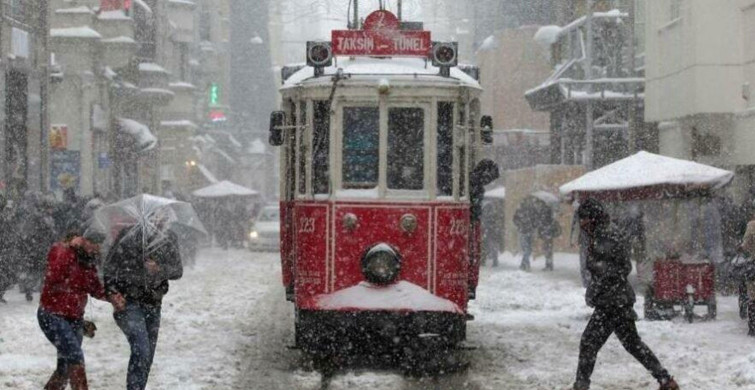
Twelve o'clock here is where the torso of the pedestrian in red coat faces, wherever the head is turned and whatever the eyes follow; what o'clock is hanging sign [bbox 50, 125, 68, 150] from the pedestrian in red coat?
The hanging sign is roughly at 9 o'clock from the pedestrian in red coat.

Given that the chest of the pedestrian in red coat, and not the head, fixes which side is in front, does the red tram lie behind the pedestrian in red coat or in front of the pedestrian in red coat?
in front

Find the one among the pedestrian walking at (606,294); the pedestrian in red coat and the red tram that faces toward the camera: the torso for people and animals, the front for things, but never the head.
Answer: the red tram

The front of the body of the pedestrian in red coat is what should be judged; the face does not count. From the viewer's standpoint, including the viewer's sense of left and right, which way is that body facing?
facing to the right of the viewer

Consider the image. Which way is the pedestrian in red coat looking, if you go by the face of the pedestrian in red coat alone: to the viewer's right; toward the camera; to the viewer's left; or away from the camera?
to the viewer's right

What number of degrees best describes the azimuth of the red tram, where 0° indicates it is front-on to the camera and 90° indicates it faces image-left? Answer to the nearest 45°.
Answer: approximately 0°

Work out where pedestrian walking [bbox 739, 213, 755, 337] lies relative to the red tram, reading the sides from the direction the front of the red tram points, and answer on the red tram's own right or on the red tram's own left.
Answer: on the red tram's own left

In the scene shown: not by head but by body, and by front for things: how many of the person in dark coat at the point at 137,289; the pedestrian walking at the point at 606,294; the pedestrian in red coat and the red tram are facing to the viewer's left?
1

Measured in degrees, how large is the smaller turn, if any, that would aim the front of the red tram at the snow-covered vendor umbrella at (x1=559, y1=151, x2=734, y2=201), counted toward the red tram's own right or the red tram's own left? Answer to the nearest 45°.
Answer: approximately 135° to the red tram's own left

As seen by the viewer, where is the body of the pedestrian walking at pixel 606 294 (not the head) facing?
to the viewer's left

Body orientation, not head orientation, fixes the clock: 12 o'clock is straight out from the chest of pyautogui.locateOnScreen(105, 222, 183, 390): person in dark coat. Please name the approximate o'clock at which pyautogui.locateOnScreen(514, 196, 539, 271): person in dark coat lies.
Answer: pyautogui.locateOnScreen(514, 196, 539, 271): person in dark coat is roughly at 7 o'clock from pyautogui.locateOnScreen(105, 222, 183, 390): person in dark coat.

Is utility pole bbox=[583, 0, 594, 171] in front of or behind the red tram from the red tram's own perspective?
behind

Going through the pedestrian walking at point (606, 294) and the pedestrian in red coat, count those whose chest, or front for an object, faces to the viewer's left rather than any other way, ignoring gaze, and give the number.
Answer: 1

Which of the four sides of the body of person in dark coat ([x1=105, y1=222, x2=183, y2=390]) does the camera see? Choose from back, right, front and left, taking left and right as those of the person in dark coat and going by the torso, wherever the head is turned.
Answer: front
